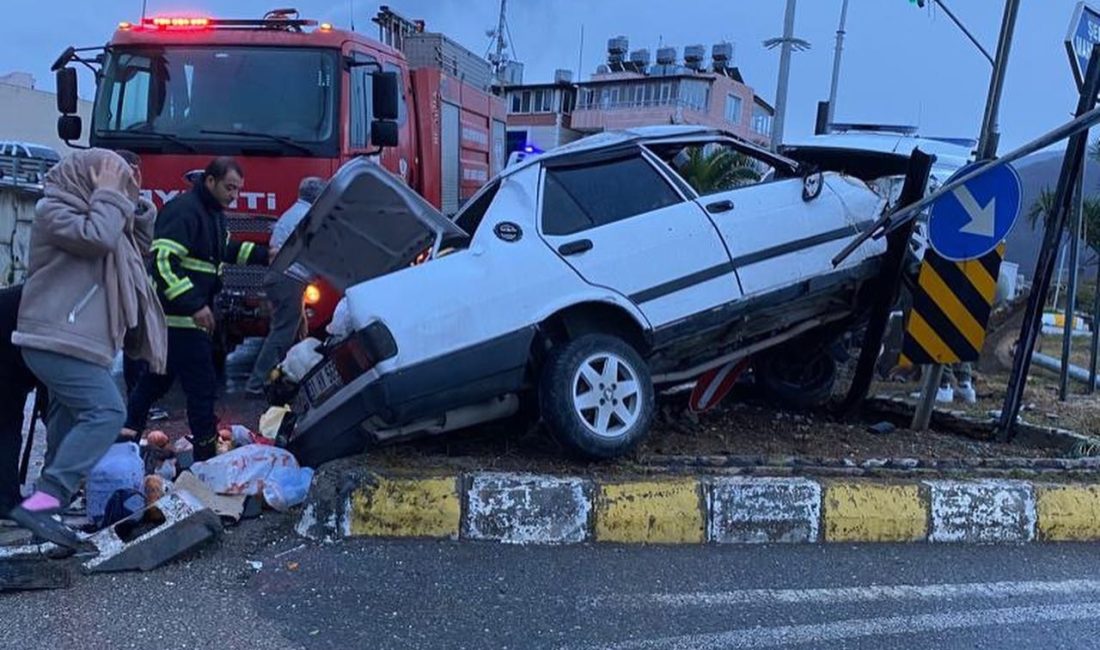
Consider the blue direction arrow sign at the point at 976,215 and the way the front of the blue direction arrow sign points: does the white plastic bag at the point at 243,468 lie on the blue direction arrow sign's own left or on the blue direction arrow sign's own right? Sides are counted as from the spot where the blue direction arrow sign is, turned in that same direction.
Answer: on the blue direction arrow sign's own right

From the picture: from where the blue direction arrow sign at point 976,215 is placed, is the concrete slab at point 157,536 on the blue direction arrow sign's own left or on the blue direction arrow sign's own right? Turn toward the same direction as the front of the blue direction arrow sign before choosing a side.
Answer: on the blue direction arrow sign's own right

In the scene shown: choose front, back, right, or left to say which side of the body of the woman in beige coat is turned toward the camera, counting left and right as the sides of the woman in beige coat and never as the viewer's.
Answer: right

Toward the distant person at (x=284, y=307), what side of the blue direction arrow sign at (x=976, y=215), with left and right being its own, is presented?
right
